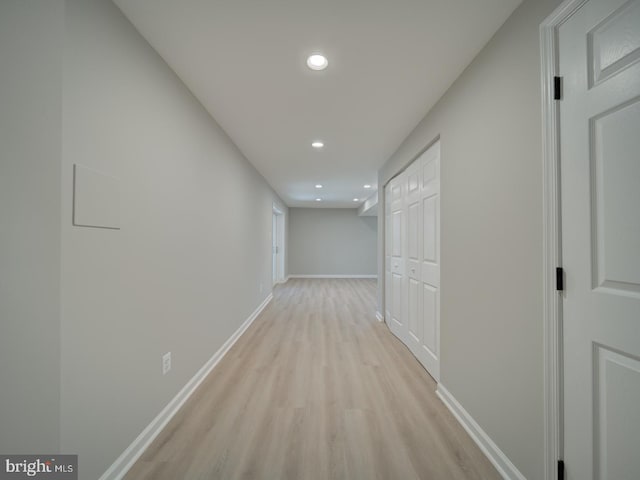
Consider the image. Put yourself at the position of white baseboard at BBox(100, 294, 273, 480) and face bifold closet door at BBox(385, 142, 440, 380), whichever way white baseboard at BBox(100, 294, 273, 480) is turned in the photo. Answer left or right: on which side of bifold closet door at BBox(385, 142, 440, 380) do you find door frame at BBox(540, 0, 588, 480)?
right

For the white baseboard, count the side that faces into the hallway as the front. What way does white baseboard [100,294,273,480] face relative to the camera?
to the viewer's right

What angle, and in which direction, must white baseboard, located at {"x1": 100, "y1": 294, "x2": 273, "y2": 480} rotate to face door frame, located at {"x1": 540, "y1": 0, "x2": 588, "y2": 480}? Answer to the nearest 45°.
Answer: approximately 45° to its right

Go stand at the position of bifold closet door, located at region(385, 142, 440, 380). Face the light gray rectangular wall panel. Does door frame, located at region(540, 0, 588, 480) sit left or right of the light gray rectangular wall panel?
left

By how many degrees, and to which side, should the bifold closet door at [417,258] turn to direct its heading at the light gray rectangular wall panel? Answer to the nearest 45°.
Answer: approximately 45° to its left

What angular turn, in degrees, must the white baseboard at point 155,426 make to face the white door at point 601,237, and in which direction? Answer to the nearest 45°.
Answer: approximately 45° to its right

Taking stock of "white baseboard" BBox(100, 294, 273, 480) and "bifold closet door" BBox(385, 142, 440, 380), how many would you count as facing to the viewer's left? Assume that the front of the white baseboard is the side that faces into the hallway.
1

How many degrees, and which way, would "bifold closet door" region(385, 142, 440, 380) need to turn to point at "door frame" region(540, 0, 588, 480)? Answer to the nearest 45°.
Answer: approximately 90° to its left

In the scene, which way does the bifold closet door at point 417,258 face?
to the viewer's left

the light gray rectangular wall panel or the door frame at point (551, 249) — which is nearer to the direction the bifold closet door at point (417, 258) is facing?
the light gray rectangular wall panel

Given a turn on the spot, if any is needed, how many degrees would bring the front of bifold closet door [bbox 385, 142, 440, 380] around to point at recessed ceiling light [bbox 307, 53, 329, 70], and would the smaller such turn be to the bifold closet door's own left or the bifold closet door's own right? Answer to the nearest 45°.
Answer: approximately 45° to the bifold closet door's own left

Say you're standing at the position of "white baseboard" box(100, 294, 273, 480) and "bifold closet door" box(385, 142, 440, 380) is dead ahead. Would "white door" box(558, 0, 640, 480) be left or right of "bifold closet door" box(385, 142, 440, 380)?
right
